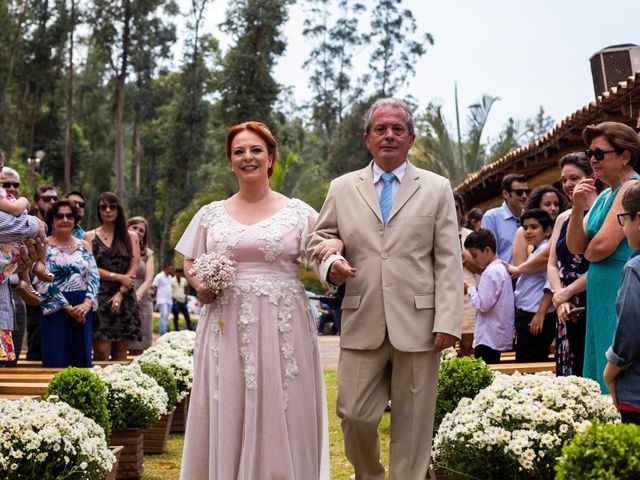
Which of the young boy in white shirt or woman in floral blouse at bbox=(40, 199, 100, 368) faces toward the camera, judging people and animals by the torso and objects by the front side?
the woman in floral blouse

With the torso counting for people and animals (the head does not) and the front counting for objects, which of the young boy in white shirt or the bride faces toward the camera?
the bride

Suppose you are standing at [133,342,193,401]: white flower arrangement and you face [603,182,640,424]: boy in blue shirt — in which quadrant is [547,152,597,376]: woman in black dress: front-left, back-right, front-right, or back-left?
front-left

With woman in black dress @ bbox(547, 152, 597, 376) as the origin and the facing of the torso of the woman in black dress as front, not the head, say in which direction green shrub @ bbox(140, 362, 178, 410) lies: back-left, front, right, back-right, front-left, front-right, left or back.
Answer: front-right

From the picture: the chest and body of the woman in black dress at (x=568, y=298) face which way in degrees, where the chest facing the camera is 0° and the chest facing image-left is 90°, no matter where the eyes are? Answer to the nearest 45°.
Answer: approximately 45°

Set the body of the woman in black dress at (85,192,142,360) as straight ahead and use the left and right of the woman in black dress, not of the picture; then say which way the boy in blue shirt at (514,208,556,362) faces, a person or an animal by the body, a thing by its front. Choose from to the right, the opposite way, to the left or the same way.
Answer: to the right

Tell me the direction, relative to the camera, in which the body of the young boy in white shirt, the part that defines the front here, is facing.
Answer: to the viewer's left

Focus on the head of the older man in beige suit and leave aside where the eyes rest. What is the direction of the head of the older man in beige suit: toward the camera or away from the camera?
toward the camera

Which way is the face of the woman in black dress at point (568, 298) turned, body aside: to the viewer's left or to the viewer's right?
to the viewer's left

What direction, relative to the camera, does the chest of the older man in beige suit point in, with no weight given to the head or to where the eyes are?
toward the camera

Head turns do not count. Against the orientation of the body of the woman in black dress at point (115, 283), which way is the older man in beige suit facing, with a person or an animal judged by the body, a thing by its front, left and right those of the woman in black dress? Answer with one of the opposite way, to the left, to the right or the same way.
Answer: the same way

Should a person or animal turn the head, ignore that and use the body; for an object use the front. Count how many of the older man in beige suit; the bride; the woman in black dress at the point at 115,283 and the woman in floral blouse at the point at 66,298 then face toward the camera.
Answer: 4

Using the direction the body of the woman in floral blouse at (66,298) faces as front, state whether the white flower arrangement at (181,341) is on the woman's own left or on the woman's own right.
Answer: on the woman's own left

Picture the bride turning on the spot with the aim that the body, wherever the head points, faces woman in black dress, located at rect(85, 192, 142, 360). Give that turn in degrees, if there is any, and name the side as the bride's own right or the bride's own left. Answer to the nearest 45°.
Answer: approximately 180°

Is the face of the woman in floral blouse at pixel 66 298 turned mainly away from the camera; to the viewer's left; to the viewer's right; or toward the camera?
toward the camera

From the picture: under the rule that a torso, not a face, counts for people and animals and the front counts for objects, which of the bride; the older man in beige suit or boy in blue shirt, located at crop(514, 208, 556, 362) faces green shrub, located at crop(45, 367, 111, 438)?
the boy in blue shirt

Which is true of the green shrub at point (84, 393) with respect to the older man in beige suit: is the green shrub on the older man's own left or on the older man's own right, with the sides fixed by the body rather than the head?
on the older man's own right

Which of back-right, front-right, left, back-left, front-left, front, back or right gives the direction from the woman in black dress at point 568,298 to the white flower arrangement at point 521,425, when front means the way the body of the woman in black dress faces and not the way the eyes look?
front-left

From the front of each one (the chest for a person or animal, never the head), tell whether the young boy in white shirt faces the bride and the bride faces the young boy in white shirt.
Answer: no

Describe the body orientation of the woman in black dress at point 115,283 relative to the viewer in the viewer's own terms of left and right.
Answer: facing the viewer

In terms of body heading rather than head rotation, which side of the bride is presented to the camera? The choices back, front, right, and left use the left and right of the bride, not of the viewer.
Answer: front
